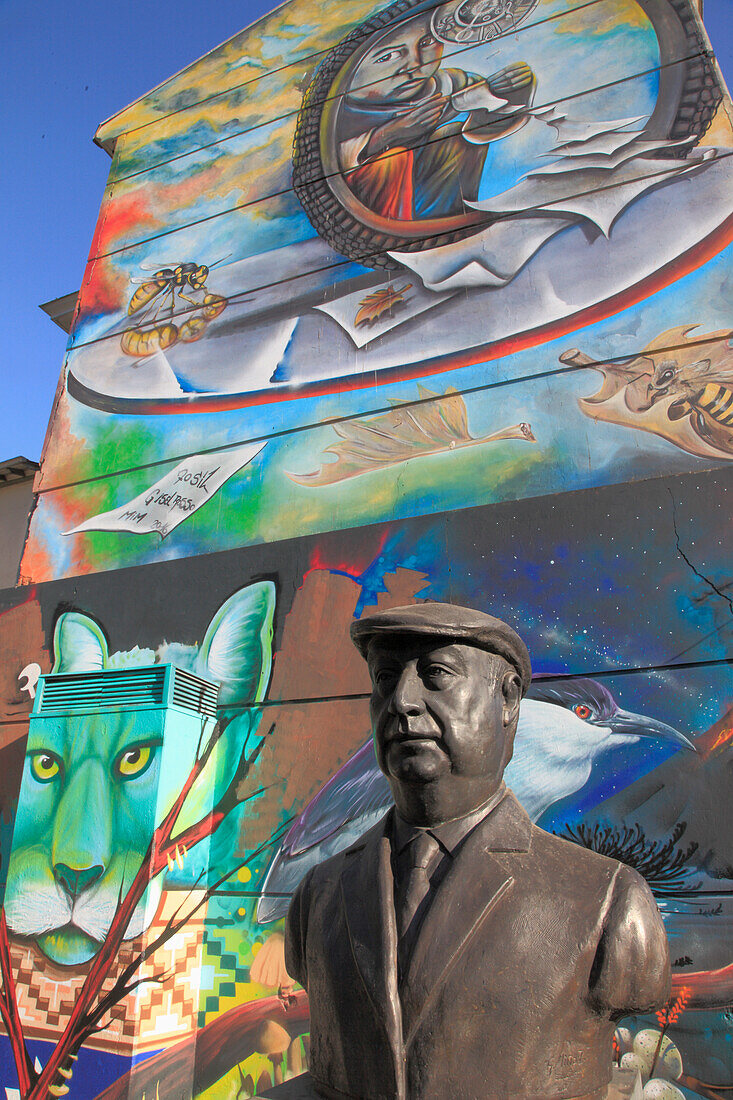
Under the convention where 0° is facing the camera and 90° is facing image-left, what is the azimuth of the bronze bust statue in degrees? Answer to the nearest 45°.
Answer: approximately 45°

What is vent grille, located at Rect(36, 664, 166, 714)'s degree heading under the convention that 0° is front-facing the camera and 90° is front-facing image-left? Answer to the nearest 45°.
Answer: approximately 0°

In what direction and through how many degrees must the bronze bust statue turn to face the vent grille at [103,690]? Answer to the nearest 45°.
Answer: approximately 90° to its right

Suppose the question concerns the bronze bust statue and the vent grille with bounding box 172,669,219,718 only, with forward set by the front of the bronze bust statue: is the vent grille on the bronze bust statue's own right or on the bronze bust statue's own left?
on the bronze bust statue's own right

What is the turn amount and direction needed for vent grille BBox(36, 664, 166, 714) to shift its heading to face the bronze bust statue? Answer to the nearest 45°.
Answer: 0° — it already faces it
